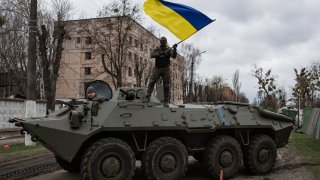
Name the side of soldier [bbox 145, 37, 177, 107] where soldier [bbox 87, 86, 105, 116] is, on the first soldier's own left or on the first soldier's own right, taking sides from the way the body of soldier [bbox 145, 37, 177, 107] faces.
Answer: on the first soldier's own right

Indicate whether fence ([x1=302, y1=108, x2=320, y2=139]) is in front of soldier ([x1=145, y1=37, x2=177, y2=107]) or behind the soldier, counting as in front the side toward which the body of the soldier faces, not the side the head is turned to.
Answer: behind

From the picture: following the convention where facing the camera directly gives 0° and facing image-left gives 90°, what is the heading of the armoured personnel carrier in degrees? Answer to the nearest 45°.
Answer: approximately 45°

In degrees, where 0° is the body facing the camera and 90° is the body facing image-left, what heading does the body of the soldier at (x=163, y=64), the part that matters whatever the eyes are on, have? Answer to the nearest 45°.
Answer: approximately 0°

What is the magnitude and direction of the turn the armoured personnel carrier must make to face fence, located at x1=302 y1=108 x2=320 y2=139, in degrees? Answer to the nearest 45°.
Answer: approximately 180°
